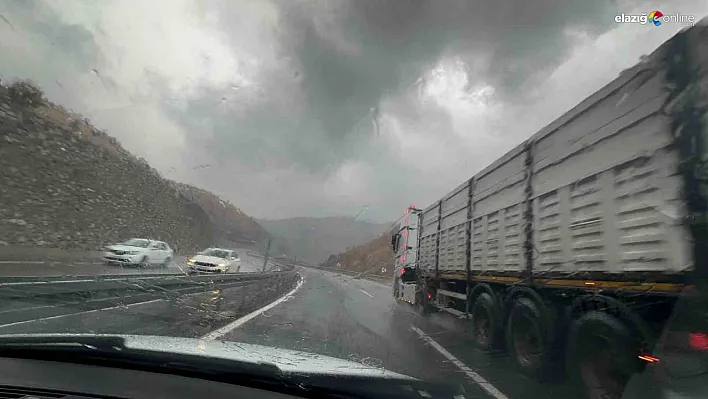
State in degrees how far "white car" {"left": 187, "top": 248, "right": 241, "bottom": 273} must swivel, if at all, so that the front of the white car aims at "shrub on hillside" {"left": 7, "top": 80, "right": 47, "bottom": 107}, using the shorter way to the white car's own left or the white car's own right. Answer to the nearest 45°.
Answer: approximately 45° to the white car's own right

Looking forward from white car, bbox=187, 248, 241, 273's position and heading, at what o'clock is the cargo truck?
The cargo truck is roughly at 10 o'clock from the white car.

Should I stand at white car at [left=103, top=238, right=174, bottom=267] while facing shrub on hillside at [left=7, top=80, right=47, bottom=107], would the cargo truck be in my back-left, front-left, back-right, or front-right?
back-left

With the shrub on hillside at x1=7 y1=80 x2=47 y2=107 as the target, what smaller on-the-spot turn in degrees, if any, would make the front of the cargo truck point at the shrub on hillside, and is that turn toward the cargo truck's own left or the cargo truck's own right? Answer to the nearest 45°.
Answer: approximately 45° to the cargo truck's own left

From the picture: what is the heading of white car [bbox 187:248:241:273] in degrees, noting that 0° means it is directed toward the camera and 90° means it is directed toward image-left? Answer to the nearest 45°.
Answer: approximately 45°

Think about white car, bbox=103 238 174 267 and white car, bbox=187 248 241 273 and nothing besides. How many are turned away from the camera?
0

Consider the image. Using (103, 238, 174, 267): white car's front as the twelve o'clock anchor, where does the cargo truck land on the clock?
The cargo truck is roughly at 10 o'clock from the white car.

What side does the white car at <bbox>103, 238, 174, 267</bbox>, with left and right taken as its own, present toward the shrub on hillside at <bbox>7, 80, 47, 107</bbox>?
right
